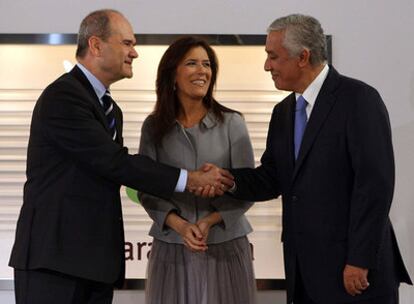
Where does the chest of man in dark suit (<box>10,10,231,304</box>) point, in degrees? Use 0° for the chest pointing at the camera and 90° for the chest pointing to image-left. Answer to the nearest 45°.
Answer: approximately 270°

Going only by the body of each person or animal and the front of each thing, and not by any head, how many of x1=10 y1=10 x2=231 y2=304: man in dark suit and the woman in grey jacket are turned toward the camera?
1

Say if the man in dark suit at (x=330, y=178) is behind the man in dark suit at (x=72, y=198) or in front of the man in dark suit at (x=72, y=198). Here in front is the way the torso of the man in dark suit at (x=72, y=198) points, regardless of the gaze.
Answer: in front

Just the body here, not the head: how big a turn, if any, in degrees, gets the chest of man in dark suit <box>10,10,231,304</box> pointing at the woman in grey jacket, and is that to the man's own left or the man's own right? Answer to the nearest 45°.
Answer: approximately 45° to the man's own left

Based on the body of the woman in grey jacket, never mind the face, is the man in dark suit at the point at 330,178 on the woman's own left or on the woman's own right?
on the woman's own left

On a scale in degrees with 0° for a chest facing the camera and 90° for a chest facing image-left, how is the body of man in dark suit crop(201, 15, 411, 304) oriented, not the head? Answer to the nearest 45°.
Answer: approximately 45°

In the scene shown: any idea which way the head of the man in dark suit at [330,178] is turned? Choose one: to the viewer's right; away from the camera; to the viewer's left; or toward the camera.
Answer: to the viewer's left

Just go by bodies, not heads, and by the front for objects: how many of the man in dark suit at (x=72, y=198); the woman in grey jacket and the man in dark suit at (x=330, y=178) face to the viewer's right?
1

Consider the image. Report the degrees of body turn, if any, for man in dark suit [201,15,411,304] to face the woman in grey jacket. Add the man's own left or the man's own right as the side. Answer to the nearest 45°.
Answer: approximately 90° to the man's own right

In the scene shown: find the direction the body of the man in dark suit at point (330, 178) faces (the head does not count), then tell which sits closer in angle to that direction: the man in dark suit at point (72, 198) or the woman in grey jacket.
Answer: the man in dark suit

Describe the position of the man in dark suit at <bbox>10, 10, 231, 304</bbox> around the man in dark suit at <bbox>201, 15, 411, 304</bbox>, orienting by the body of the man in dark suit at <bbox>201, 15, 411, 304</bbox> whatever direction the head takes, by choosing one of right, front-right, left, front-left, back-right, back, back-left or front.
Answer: front-right

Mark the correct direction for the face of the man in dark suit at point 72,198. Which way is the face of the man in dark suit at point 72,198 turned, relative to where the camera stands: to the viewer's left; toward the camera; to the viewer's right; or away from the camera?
to the viewer's right
